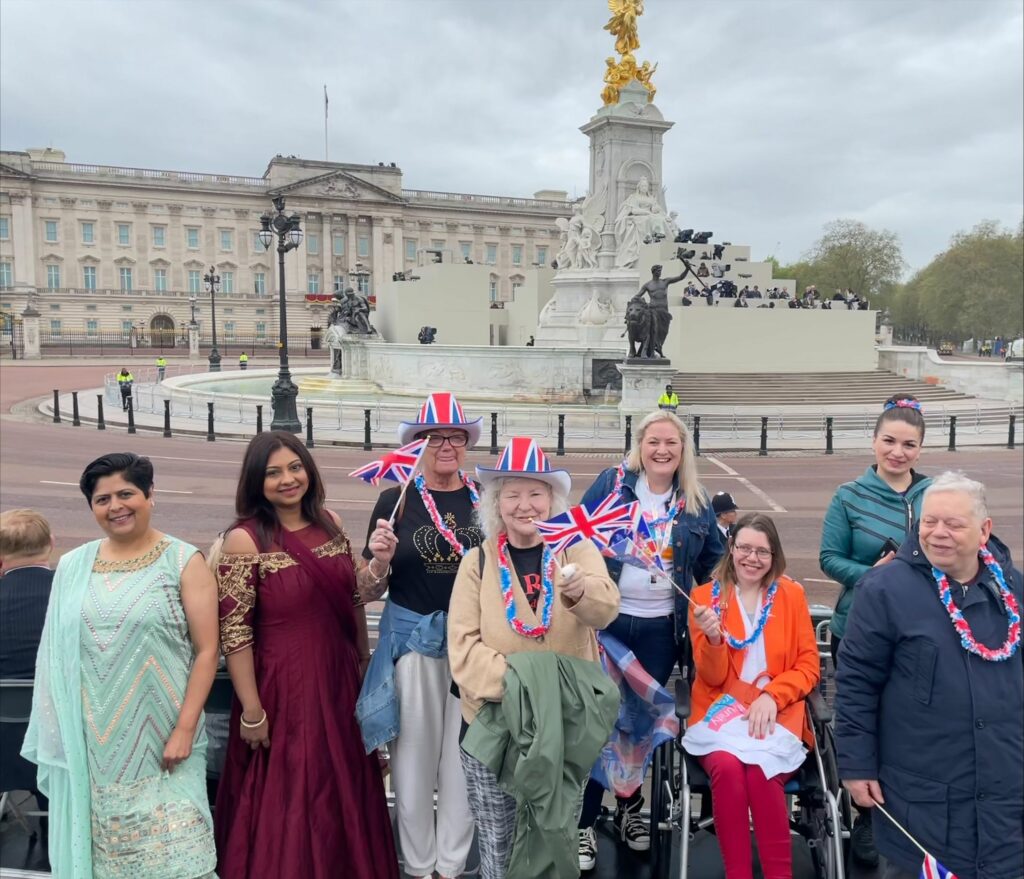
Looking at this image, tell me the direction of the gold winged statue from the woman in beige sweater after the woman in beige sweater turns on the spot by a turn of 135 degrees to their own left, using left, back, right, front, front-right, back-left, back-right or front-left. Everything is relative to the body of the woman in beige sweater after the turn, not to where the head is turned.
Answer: front-left

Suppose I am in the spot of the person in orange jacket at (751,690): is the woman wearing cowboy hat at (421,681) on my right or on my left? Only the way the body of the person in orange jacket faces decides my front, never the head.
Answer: on my right

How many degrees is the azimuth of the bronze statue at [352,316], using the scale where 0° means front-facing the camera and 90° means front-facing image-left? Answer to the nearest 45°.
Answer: approximately 45°

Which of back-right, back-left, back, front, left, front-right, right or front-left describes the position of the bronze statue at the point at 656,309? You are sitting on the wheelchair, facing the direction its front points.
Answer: back

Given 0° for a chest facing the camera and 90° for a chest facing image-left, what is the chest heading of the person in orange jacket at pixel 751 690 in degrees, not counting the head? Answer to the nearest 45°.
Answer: approximately 0°

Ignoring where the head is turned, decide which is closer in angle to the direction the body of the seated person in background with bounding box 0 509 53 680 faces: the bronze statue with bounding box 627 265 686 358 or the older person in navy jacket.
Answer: the bronze statue

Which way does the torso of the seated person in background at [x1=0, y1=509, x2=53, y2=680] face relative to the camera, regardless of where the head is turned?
away from the camera

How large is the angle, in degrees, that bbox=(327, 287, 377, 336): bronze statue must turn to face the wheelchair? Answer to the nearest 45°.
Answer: approximately 45° to its left

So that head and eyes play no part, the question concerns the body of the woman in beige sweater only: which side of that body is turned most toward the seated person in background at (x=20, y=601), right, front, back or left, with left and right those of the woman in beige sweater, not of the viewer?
right

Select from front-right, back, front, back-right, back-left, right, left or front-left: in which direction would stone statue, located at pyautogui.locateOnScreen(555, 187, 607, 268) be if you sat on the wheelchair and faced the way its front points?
back
